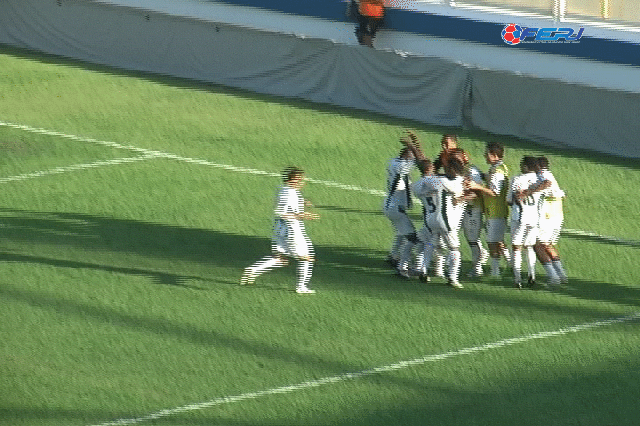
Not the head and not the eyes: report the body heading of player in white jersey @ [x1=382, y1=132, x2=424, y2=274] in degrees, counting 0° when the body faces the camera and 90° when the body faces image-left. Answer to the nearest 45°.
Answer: approximately 270°

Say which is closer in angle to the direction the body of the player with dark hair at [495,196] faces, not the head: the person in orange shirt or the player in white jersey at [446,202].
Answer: the player in white jersey

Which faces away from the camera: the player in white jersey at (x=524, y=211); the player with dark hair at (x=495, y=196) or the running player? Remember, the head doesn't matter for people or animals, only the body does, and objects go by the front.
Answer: the player in white jersey

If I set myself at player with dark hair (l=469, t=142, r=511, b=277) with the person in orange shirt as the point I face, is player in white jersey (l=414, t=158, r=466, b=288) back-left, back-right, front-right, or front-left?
back-left

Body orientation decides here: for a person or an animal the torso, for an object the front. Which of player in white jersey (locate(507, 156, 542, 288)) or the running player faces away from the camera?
the player in white jersey

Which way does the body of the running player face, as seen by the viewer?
to the viewer's right

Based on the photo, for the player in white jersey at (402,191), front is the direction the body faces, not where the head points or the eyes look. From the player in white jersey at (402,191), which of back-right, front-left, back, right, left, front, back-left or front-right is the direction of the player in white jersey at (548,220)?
front

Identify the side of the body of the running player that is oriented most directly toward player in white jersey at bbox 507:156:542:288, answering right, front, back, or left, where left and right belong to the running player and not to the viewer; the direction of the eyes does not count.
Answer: front

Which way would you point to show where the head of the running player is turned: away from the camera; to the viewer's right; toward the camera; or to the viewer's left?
to the viewer's right

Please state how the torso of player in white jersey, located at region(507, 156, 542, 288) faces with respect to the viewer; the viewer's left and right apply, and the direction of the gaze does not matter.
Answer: facing away from the viewer

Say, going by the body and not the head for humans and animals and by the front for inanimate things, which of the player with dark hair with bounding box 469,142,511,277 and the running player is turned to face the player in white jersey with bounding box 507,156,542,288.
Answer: the running player

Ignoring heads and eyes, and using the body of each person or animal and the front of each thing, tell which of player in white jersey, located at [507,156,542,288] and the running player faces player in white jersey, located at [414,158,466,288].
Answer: the running player

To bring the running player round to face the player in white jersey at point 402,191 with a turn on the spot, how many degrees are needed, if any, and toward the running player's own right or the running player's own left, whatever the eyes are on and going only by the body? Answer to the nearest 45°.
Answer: approximately 45° to the running player's own left

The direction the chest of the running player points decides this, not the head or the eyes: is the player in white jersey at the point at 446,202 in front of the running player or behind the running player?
in front
